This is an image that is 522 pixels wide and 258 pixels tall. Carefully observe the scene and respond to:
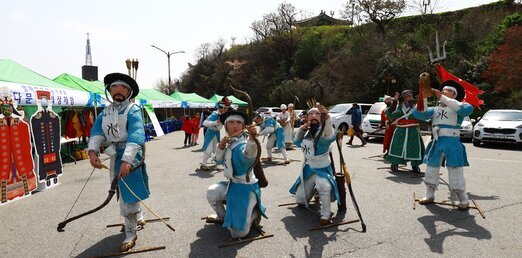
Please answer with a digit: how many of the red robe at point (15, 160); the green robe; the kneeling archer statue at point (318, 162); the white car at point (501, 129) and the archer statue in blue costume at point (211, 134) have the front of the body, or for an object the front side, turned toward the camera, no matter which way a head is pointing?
4

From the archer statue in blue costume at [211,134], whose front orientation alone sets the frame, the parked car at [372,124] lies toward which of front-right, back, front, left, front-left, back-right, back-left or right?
front-left

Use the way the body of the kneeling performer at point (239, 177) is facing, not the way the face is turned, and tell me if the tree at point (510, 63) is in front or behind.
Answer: behind

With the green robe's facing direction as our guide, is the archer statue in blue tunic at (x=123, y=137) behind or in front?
in front

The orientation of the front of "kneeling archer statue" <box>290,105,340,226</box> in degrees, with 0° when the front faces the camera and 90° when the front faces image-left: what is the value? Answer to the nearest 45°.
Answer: approximately 0°

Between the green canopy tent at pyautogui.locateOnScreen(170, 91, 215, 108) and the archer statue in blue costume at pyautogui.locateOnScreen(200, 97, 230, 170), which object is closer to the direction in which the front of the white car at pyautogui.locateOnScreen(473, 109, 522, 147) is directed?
the archer statue in blue costume
